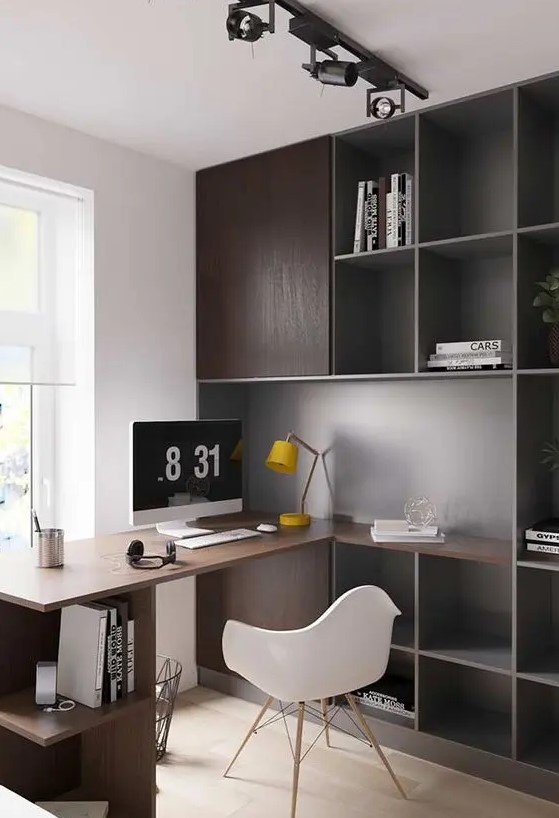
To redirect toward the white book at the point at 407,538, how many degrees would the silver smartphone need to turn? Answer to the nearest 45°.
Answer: approximately 90° to its left

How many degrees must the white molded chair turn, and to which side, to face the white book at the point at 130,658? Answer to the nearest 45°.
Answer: approximately 45° to its left

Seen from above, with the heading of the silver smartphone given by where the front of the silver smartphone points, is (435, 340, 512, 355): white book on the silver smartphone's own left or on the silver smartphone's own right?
on the silver smartphone's own left

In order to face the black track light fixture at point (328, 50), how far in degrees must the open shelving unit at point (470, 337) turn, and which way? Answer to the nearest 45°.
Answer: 0° — it already faces it

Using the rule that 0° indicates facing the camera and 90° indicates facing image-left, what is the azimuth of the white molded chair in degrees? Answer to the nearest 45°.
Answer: approximately 135°

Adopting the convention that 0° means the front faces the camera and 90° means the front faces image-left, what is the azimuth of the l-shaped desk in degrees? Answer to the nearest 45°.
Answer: approximately 315°
